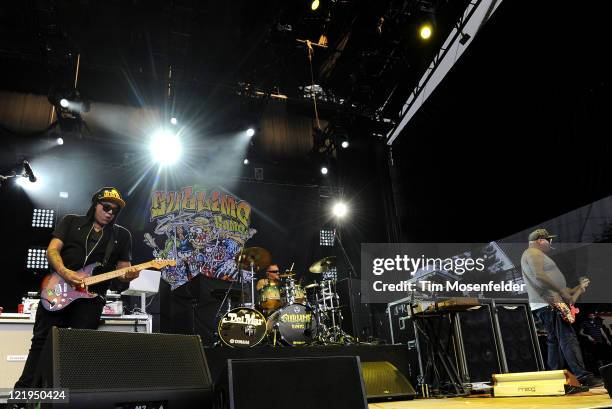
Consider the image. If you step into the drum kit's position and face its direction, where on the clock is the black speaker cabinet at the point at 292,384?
The black speaker cabinet is roughly at 12 o'clock from the drum kit.

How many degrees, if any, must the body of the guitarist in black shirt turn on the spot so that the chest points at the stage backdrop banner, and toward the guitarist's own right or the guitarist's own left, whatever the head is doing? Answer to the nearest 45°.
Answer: approximately 135° to the guitarist's own left

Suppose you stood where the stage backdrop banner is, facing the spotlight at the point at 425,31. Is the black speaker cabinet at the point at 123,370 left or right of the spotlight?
right

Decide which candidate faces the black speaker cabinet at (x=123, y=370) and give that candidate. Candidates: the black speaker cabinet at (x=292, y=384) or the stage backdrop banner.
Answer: the stage backdrop banner

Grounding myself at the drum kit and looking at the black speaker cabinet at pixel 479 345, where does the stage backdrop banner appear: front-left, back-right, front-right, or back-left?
back-left
